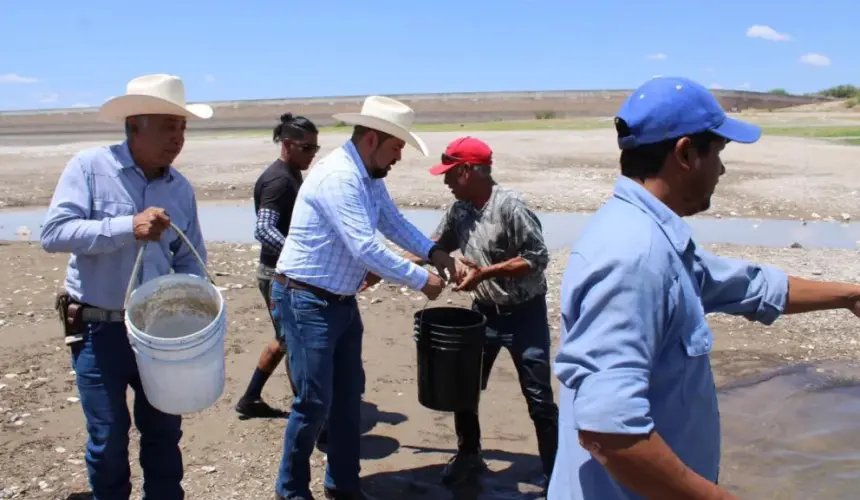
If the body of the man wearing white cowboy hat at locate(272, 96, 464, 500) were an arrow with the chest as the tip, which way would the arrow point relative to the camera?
to the viewer's right

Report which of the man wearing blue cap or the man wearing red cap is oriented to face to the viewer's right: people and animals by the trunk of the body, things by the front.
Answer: the man wearing blue cap

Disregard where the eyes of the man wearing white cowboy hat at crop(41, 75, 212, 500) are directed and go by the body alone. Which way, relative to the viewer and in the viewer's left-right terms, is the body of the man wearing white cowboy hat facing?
facing the viewer and to the right of the viewer

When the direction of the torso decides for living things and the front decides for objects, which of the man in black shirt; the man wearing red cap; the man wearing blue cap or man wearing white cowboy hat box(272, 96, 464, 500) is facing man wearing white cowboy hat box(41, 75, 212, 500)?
the man wearing red cap

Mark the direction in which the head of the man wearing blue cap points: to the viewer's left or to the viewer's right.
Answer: to the viewer's right

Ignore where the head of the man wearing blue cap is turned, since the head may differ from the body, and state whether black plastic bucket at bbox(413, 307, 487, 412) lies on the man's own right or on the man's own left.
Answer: on the man's own left

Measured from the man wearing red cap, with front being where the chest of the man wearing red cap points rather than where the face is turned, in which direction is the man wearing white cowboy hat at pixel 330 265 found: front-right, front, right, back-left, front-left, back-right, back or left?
front

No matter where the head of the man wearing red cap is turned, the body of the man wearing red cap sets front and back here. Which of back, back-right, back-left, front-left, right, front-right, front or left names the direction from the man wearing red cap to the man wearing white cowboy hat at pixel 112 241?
front

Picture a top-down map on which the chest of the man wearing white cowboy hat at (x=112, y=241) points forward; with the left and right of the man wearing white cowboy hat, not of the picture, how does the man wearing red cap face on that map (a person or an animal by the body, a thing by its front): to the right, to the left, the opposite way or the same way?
to the right

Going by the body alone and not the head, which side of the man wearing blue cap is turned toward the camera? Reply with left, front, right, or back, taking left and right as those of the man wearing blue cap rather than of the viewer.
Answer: right

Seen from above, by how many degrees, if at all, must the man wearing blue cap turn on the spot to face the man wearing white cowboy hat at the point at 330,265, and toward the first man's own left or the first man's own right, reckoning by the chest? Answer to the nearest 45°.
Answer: approximately 135° to the first man's own left

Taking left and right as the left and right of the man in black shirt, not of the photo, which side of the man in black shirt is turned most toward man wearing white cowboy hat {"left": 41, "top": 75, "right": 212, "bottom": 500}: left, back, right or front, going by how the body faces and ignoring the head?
right

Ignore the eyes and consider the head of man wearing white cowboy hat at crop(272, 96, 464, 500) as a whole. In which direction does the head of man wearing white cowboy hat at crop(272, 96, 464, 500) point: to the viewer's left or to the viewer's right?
to the viewer's right
